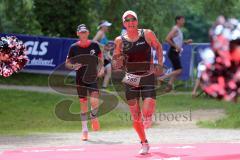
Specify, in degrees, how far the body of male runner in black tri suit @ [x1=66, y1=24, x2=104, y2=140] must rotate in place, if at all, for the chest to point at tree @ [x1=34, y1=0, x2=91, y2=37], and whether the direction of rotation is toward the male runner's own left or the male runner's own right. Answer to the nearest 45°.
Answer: approximately 180°

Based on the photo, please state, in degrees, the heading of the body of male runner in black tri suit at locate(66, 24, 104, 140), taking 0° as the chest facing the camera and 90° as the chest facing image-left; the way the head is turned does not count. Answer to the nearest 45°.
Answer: approximately 0°
